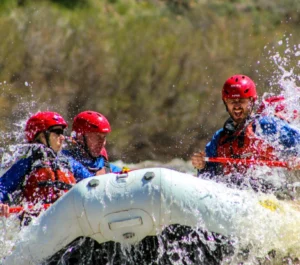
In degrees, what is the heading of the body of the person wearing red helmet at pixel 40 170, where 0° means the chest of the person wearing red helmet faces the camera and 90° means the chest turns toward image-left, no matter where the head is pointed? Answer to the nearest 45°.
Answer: approximately 315°

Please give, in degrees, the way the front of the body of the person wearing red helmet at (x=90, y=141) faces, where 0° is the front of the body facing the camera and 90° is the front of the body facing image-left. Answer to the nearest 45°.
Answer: approximately 315°

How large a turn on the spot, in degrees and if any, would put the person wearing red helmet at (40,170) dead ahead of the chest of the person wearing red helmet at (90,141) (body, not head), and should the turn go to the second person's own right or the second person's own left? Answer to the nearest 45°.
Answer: approximately 90° to the second person's own right

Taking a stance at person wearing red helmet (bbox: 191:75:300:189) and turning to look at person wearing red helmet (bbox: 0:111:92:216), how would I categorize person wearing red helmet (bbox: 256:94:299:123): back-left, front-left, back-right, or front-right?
back-right

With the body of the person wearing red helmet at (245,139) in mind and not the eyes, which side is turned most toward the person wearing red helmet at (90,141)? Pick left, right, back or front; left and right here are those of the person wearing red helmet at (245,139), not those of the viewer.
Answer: right
